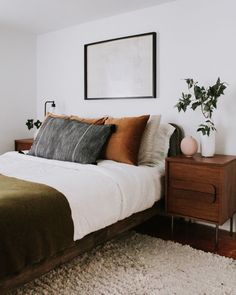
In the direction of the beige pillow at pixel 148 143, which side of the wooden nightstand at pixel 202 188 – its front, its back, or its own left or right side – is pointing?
right

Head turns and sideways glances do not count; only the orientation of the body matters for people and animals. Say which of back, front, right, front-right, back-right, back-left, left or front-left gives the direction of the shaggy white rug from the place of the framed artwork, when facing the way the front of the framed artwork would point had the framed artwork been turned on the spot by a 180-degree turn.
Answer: back-right

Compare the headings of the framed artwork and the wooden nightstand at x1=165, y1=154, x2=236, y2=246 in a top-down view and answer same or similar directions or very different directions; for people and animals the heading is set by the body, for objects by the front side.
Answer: same or similar directions

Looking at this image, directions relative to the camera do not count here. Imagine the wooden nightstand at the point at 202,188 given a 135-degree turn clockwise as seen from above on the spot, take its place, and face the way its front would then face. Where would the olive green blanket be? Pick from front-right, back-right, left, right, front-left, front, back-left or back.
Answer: back-left

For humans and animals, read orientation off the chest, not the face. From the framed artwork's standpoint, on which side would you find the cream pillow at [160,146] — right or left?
on its left

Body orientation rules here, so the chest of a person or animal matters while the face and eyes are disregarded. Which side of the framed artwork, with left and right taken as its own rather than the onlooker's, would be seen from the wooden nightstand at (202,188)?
left

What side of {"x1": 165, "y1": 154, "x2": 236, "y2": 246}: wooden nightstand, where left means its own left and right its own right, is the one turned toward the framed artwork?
right

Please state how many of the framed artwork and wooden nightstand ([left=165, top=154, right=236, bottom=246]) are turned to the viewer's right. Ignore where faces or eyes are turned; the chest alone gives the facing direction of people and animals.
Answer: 0

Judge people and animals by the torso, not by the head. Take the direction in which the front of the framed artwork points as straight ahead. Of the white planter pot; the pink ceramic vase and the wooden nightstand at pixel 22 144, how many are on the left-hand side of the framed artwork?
2

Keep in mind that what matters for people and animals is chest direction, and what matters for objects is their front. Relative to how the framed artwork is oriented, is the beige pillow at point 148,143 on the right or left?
on its left
